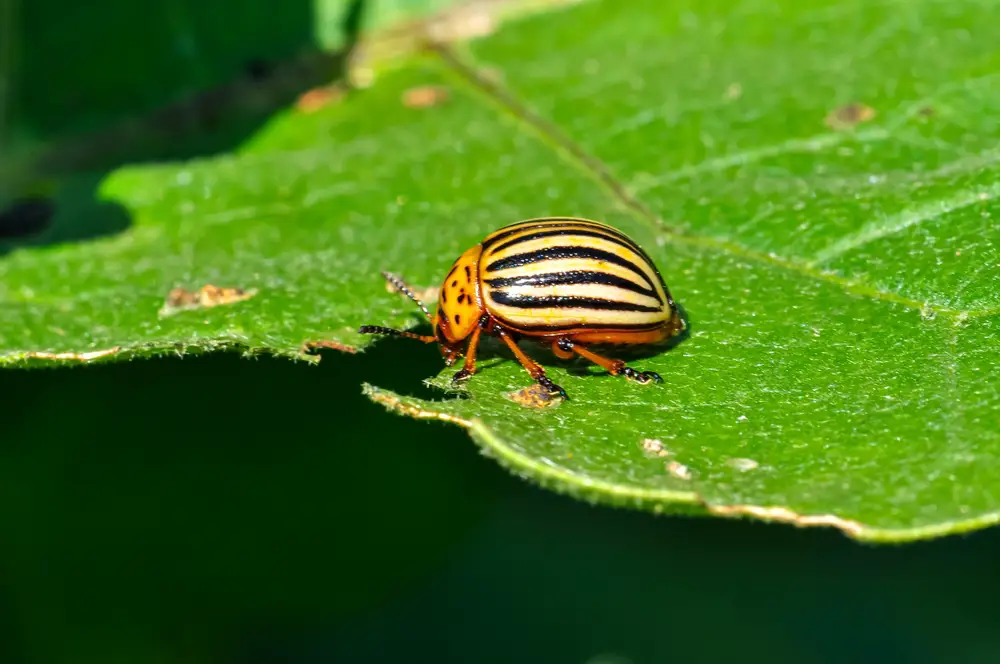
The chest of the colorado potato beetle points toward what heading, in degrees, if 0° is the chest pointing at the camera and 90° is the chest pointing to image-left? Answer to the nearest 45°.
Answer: approximately 90°
